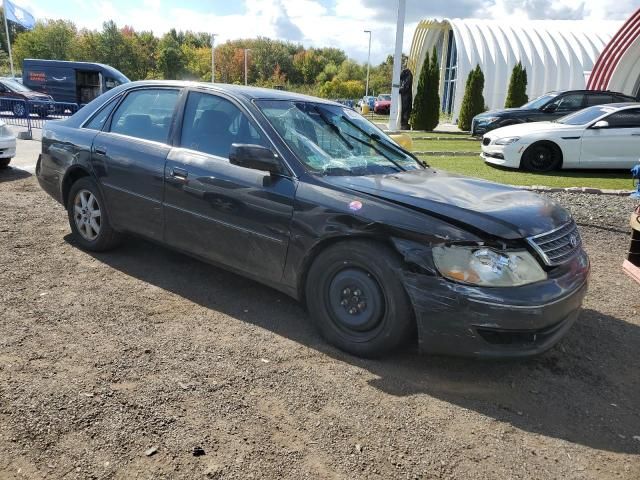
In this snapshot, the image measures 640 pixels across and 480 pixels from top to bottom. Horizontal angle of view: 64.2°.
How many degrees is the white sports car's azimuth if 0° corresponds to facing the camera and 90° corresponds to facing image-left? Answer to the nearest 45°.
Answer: approximately 90°

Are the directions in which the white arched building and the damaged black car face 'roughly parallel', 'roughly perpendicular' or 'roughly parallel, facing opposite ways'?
roughly perpendicular

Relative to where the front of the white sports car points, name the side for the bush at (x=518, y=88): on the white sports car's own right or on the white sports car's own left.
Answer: on the white sports car's own right

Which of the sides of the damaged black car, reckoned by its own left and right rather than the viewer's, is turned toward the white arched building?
left

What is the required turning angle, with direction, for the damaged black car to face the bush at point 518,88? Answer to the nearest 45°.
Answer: approximately 90° to its left

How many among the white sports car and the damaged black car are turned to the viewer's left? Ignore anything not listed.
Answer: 1

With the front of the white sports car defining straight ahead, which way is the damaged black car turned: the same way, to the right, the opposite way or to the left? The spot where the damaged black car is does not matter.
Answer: the opposite way
